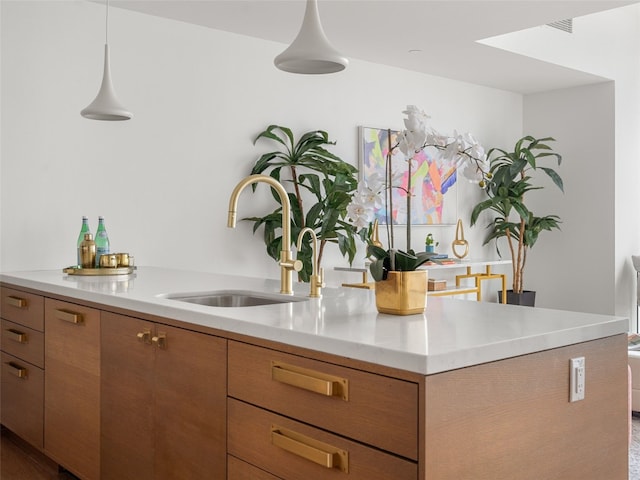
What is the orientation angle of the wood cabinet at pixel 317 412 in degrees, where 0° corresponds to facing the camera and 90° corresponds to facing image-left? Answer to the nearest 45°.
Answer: approximately 45°

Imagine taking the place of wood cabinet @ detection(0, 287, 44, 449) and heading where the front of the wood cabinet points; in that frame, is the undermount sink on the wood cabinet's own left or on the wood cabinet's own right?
on the wood cabinet's own left

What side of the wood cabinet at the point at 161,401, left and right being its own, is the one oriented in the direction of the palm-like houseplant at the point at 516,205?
back

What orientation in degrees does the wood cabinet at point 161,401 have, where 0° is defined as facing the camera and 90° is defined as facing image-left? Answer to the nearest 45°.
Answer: approximately 45°

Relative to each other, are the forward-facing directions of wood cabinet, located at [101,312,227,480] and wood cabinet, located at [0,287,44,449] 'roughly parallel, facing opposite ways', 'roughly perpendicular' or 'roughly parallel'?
roughly parallel

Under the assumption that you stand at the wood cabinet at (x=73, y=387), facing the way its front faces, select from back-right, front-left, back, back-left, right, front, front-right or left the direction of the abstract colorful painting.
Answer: back

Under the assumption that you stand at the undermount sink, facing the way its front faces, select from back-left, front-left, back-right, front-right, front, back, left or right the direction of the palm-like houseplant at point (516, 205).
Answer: back

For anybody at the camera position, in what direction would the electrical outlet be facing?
facing the viewer and to the right of the viewer

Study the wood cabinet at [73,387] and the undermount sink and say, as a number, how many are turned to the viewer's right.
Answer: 0

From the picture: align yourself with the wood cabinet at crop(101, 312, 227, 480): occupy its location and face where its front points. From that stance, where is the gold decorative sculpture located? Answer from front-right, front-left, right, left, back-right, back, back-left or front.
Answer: back

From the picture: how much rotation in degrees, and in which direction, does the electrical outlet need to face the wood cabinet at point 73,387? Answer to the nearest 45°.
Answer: approximately 135° to its right

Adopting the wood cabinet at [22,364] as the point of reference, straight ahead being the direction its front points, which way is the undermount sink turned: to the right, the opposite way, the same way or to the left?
the same way

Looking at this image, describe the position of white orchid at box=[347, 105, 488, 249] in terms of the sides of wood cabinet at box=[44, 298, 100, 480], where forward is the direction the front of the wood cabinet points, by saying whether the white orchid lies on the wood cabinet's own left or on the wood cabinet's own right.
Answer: on the wood cabinet's own left

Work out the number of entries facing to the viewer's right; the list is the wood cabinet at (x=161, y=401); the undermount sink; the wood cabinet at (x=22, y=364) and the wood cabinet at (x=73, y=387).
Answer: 0

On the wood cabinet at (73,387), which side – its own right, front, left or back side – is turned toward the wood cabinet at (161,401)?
left
